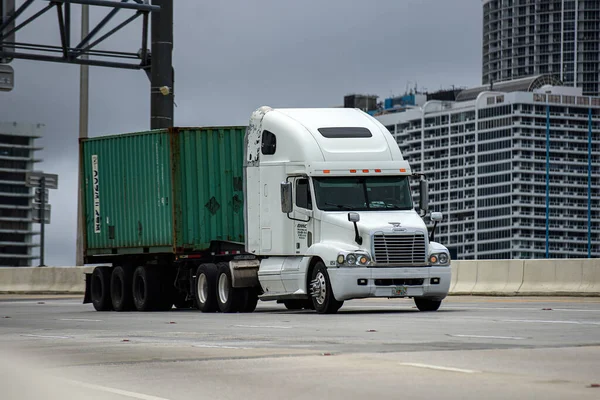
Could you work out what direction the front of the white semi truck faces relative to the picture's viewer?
facing the viewer and to the right of the viewer

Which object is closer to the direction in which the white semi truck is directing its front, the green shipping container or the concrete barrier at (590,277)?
the concrete barrier

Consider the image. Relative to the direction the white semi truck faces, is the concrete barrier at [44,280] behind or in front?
behind

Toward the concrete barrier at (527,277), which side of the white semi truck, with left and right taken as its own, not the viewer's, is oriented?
left

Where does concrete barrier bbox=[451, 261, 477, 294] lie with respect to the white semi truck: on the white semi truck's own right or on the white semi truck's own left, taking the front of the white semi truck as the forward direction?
on the white semi truck's own left

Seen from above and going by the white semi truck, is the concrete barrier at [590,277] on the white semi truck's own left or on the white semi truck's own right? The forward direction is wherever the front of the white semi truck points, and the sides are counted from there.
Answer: on the white semi truck's own left
